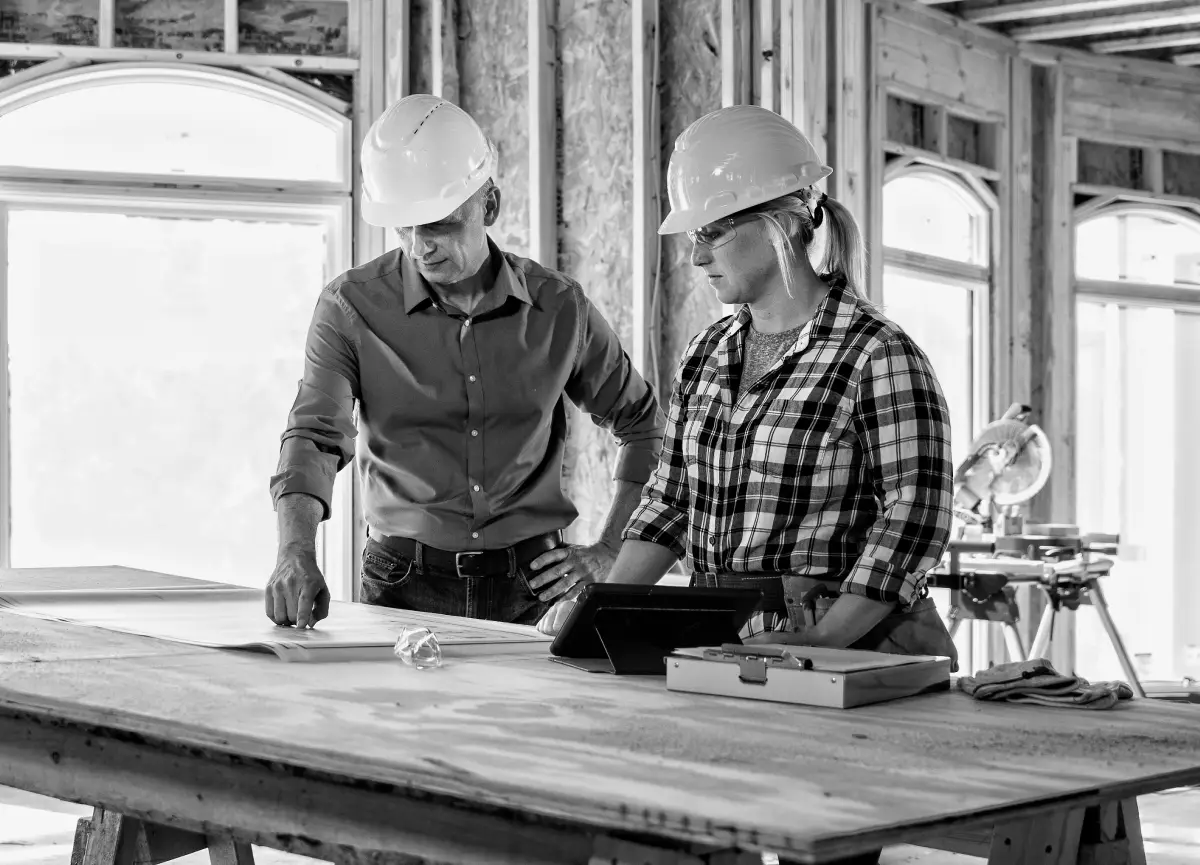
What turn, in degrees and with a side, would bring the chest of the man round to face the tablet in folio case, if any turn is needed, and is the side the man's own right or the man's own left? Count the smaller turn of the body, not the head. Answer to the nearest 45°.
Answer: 0° — they already face it

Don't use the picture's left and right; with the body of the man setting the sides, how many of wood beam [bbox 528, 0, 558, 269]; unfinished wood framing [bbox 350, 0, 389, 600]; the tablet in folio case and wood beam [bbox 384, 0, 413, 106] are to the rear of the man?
3

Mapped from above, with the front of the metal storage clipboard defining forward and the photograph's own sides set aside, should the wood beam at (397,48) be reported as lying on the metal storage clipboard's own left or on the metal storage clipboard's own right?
on the metal storage clipboard's own right

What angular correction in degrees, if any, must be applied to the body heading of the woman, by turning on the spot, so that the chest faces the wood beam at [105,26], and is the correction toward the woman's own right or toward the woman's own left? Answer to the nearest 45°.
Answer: approximately 90° to the woman's own right

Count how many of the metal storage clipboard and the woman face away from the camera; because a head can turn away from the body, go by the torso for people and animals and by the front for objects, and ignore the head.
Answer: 0

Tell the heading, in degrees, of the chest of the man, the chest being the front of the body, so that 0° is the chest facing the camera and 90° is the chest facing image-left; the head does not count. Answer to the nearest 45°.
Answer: approximately 0°

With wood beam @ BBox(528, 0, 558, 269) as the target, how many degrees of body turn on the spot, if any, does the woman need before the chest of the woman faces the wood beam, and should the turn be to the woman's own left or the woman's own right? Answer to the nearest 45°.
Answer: approximately 135° to the woman's own right

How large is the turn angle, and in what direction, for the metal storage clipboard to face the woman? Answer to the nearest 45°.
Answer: approximately 135° to its right

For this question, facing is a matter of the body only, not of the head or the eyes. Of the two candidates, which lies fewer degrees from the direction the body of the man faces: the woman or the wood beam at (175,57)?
the woman

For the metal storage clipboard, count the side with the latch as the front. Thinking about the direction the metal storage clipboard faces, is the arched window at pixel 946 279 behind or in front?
behind

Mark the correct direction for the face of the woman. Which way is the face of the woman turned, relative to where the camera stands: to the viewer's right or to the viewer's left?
to the viewer's left

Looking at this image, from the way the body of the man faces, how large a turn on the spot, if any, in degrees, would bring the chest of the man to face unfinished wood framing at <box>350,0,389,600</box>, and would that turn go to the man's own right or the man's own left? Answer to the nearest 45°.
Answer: approximately 180°
